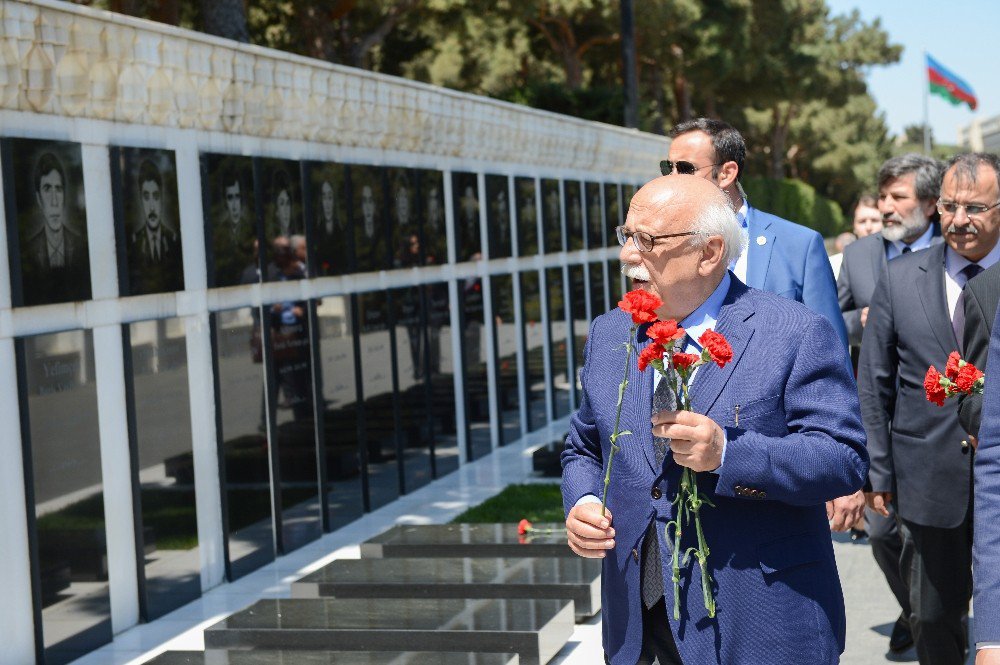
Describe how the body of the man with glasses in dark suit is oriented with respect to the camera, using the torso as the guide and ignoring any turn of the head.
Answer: toward the camera

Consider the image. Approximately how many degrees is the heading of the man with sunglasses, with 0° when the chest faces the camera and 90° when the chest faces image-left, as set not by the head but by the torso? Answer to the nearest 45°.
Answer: approximately 45°

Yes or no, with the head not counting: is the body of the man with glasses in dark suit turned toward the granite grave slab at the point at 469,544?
no

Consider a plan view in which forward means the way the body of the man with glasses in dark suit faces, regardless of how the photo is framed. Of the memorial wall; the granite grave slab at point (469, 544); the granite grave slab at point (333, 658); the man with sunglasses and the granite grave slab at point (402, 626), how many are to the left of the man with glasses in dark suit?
0

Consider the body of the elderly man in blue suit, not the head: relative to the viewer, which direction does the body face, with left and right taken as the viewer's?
facing the viewer and to the left of the viewer

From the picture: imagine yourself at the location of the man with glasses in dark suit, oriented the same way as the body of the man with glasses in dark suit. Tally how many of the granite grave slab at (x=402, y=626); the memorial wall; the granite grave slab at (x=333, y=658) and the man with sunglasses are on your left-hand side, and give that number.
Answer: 0

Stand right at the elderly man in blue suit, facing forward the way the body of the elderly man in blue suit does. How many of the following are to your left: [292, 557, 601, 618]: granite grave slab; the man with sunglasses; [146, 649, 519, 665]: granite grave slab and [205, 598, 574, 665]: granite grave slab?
0

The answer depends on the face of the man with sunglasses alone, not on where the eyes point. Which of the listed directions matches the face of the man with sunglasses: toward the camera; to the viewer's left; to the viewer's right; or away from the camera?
to the viewer's left

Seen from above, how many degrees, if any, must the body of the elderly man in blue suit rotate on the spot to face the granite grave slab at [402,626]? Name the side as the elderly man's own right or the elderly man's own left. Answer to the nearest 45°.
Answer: approximately 90° to the elderly man's own right

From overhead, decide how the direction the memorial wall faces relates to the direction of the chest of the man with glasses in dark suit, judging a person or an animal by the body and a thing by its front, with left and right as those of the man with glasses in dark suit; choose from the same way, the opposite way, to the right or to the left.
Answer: to the left

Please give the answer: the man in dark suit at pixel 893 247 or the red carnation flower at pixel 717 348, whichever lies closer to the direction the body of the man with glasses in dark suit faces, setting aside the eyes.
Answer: the red carnation flower

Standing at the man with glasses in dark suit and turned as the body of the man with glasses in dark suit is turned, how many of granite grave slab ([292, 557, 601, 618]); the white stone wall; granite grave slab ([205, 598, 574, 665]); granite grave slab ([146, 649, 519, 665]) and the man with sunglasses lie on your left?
0

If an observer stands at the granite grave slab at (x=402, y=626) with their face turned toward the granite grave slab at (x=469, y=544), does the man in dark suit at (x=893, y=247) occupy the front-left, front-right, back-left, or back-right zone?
front-right

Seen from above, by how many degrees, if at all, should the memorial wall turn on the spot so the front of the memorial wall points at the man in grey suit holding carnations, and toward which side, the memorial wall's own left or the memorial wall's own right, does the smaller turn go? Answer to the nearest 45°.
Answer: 0° — it already faces them

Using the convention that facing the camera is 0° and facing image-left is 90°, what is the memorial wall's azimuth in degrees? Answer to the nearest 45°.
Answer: approximately 315°
